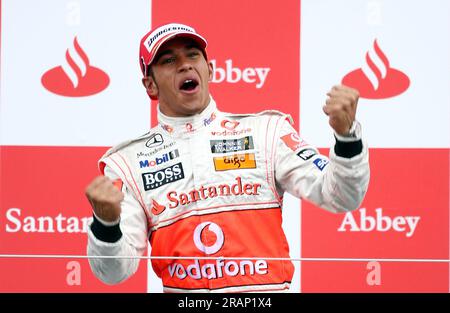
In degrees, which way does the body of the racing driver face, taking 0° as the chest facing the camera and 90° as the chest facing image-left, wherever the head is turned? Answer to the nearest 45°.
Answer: approximately 0°
